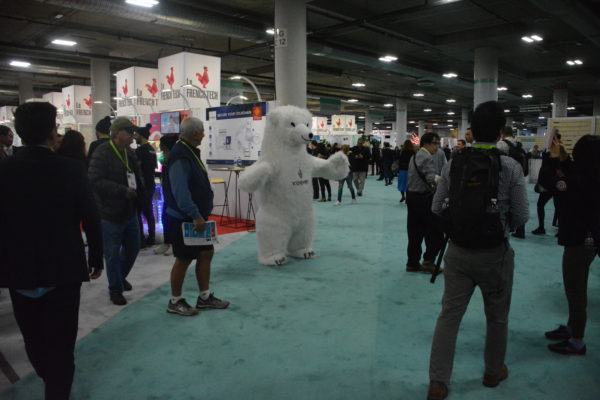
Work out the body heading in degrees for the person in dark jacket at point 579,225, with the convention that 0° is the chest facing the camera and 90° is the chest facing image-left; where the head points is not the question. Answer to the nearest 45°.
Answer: approximately 90°

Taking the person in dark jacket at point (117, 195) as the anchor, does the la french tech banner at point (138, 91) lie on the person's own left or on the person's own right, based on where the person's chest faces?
on the person's own left

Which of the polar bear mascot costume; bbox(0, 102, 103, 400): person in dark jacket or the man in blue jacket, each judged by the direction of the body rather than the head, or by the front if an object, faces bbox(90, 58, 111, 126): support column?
the person in dark jacket

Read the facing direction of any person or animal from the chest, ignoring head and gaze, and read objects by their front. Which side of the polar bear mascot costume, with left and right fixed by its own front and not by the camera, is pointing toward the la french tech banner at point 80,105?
back

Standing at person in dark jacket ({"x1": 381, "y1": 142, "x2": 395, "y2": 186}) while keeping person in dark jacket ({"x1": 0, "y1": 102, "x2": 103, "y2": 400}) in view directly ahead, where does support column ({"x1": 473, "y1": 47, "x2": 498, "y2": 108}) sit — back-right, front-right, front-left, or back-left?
front-left

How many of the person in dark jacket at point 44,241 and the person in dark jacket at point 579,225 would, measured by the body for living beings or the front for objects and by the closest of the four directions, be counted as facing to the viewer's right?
0

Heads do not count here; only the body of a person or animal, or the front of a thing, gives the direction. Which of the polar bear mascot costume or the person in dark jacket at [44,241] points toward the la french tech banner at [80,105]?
the person in dark jacket

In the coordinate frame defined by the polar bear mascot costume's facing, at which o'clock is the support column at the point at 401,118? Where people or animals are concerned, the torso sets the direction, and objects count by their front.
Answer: The support column is roughly at 8 o'clock from the polar bear mascot costume.

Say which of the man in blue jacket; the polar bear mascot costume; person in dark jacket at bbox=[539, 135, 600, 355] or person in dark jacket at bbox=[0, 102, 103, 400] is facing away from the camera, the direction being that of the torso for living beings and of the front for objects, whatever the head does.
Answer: person in dark jacket at bbox=[0, 102, 103, 400]

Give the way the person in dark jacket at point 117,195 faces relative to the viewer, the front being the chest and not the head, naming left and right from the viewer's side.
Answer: facing the viewer and to the right of the viewer

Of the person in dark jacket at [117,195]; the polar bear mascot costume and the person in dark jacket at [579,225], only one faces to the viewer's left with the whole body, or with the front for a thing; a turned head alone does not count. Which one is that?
the person in dark jacket at [579,225]

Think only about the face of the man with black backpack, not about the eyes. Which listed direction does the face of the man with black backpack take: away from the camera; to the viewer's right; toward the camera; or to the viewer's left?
away from the camera

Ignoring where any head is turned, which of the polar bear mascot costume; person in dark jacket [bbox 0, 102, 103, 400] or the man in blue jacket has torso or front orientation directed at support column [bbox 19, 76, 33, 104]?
the person in dark jacket

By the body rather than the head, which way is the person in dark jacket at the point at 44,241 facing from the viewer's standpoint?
away from the camera

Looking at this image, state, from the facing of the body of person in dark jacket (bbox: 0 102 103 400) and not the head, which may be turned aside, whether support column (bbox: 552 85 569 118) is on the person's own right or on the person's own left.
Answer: on the person's own right
